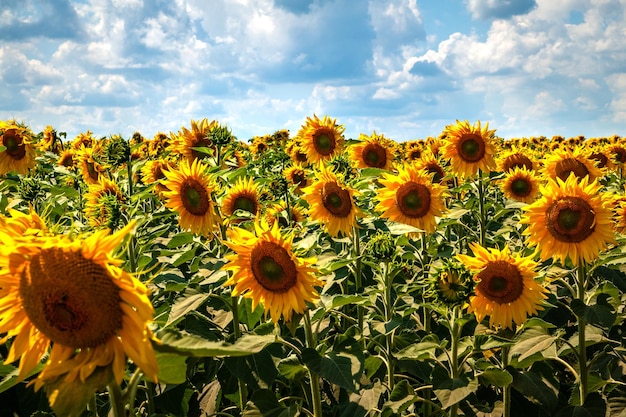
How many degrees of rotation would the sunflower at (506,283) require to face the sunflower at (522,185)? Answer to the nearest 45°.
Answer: approximately 180°

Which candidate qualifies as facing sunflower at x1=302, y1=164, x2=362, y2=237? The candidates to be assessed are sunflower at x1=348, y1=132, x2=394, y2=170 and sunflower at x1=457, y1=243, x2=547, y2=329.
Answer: sunflower at x1=348, y1=132, x2=394, y2=170

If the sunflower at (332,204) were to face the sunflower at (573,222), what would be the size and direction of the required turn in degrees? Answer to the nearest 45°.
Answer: approximately 45° to its left

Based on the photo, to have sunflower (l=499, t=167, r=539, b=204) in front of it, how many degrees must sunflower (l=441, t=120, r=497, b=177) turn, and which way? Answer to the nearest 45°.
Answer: approximately 135° to its left

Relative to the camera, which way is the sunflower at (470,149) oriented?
toward the camera

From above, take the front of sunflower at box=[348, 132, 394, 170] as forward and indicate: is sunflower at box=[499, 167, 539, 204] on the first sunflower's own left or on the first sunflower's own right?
on the first sunflower's own left

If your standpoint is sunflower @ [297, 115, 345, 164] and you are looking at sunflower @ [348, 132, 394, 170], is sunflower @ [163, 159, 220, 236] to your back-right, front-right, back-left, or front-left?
back-right

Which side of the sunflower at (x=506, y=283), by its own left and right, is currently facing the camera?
front

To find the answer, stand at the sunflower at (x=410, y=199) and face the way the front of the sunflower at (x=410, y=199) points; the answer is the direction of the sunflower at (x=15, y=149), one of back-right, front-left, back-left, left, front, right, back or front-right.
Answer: right

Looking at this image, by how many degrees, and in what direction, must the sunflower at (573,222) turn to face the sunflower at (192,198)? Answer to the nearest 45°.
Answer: approximately 90° to its right

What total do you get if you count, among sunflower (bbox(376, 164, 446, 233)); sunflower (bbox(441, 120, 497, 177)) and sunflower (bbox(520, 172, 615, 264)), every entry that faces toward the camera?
3

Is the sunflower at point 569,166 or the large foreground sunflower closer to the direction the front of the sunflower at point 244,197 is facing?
the large foreground sunflower

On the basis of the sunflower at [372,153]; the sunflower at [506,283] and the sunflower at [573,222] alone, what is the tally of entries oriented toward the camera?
3

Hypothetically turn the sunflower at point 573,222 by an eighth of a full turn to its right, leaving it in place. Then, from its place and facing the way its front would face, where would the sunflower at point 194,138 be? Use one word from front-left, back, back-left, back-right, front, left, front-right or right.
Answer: front-right
